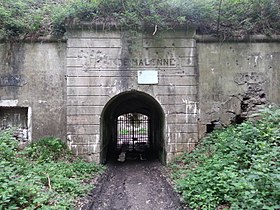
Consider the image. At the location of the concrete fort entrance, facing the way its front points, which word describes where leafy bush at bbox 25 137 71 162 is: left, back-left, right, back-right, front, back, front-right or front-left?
right

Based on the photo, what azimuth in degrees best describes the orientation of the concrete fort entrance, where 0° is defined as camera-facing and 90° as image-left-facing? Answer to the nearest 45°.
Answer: approximately 0°
